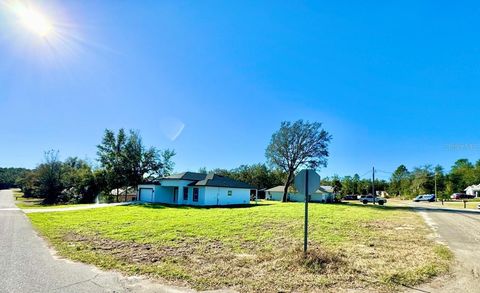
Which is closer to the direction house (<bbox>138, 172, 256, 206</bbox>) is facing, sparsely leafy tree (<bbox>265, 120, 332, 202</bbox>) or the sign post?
the sign post

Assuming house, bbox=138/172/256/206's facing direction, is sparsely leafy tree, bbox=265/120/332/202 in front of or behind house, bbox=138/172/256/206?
behind

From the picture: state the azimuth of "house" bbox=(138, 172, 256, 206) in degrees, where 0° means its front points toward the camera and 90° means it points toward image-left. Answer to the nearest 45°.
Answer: approximately 45°

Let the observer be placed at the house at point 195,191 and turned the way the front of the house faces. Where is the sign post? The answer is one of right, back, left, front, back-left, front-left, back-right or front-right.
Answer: front-left
